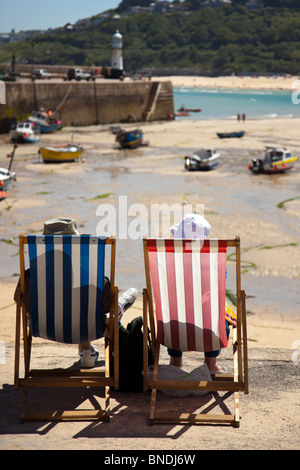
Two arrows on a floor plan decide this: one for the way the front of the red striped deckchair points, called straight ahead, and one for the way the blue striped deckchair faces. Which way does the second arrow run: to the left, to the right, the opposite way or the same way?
the same way

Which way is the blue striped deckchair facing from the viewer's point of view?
away from the camera

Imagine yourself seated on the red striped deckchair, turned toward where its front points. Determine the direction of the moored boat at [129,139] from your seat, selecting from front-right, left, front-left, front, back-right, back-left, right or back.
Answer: front

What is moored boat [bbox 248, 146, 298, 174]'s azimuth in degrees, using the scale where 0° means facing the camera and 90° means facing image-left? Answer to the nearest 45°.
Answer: approximately 270°

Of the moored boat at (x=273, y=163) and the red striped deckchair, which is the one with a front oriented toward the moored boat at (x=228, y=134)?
the red striped deckchair

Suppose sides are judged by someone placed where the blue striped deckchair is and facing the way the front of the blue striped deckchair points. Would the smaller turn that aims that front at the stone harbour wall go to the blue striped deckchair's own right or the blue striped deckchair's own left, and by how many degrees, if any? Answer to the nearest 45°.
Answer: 0° — it already faces it

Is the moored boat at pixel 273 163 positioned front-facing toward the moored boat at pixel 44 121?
no

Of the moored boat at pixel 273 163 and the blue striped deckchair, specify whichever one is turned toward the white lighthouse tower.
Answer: the blue striped deckchair

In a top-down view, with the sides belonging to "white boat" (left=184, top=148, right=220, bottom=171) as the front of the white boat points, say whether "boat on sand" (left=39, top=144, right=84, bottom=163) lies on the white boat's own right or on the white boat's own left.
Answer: on the white boat's own left

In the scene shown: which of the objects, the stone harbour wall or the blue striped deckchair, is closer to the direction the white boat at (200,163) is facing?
the stone harbour wall

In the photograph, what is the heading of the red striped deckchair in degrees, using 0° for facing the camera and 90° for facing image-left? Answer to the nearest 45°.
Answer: approximately 180°

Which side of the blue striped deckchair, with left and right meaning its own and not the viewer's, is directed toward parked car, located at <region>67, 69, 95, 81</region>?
front

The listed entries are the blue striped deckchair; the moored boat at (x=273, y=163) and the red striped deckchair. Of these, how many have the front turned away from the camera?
2

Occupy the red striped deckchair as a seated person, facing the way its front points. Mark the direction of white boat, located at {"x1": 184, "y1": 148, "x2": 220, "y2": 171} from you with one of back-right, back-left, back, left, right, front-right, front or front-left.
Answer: front

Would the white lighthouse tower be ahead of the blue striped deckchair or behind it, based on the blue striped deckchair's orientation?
ahead
